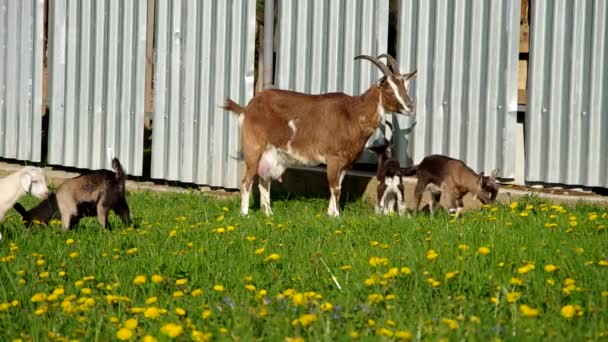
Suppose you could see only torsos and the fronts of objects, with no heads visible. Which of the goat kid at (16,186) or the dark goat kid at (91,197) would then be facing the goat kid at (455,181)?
the goat kid at (16,186)

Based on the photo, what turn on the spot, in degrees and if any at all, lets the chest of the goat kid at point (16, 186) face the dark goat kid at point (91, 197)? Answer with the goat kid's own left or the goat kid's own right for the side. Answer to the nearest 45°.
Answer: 0° — it already faces it

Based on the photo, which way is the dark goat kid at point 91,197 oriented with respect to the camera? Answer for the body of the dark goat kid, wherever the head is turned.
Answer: to the viewer's left

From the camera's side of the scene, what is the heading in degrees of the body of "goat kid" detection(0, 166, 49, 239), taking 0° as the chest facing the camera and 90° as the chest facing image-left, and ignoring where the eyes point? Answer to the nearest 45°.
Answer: approximately 270°

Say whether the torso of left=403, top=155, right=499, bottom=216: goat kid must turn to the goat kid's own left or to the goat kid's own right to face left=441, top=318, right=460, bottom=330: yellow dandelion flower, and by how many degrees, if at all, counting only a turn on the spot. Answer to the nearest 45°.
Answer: approximately 90° to the goat kid's own right

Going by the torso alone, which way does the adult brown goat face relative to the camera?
to the viewer's right

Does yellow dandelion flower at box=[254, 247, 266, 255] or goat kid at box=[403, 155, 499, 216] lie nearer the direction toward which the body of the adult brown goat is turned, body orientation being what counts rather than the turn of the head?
the goat kid

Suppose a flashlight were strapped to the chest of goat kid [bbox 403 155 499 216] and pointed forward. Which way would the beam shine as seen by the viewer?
to the viewer's right

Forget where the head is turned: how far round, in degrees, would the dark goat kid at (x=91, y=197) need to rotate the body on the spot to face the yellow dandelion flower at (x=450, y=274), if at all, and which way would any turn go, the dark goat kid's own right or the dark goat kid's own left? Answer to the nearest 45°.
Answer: approximately 135° to the dark goat kid's own left
